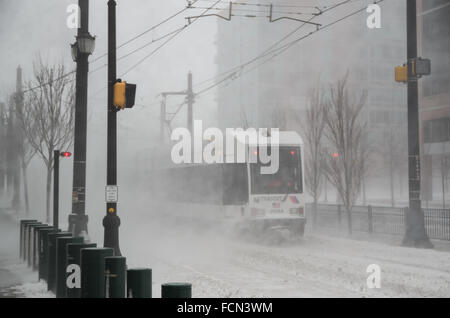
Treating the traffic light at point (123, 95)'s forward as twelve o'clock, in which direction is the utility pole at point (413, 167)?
The utility pole is roughly at 11 o'clock from the traffic light.

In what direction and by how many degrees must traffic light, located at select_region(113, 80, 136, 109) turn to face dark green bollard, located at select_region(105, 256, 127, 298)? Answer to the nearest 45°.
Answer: approximately 90° to its right

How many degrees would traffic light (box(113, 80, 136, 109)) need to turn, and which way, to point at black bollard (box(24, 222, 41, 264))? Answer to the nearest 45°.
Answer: approximately 135° to its left

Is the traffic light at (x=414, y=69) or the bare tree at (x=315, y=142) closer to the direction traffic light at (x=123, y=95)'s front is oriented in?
the traffic light

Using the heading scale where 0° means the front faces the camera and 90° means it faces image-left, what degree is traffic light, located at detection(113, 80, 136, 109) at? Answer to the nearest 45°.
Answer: approximately 270°

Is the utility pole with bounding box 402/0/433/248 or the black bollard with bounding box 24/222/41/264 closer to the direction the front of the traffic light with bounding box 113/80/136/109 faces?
the utility pole
